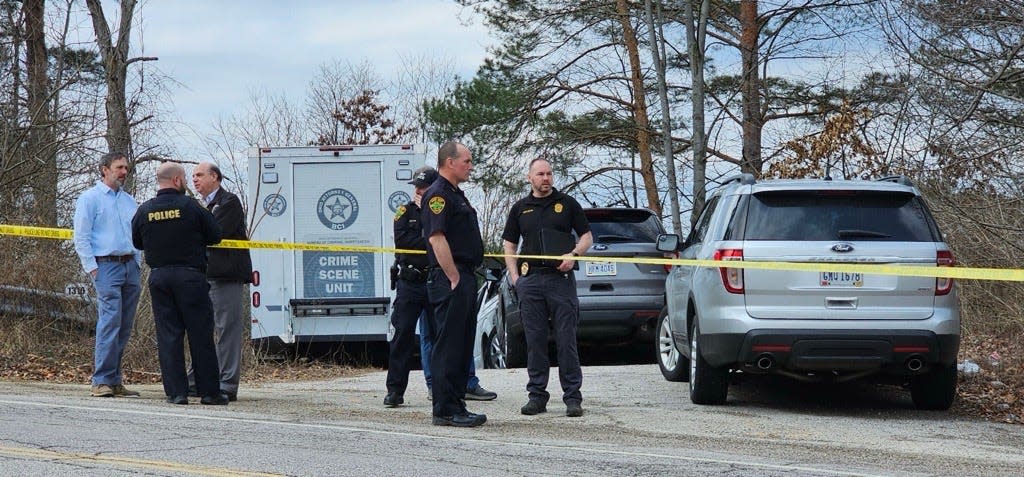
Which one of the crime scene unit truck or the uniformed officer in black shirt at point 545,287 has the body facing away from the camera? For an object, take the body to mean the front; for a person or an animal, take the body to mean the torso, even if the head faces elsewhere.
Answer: the crime scene unit truck

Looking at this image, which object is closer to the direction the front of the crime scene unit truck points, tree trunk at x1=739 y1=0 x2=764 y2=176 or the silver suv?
the tree trunk

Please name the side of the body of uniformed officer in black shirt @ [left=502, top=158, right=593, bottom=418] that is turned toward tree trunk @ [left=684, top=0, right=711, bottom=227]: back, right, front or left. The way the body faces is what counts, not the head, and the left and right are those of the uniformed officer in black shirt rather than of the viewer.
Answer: back

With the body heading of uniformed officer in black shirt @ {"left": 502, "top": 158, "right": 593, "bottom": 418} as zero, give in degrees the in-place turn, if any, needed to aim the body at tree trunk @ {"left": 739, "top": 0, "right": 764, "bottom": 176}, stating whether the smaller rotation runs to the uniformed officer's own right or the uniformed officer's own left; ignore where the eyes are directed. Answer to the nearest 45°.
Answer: approximately 180°

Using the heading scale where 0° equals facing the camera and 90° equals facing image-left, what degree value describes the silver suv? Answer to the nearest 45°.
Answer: approximately 180°

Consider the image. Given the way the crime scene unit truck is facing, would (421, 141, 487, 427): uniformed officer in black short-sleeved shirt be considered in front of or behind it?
behind

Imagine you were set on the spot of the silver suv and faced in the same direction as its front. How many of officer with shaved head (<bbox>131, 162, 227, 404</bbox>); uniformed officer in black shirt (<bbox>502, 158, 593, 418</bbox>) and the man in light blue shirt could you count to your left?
3

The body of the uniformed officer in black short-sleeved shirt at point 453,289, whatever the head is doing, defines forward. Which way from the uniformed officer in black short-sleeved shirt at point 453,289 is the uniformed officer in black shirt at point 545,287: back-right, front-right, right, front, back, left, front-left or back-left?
front-left

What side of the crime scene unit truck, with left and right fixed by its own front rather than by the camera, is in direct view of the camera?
back

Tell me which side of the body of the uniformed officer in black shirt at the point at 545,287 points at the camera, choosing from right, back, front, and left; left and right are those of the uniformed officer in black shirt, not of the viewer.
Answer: front

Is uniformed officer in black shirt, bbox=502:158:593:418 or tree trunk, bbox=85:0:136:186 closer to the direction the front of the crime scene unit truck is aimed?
the tree trunk
